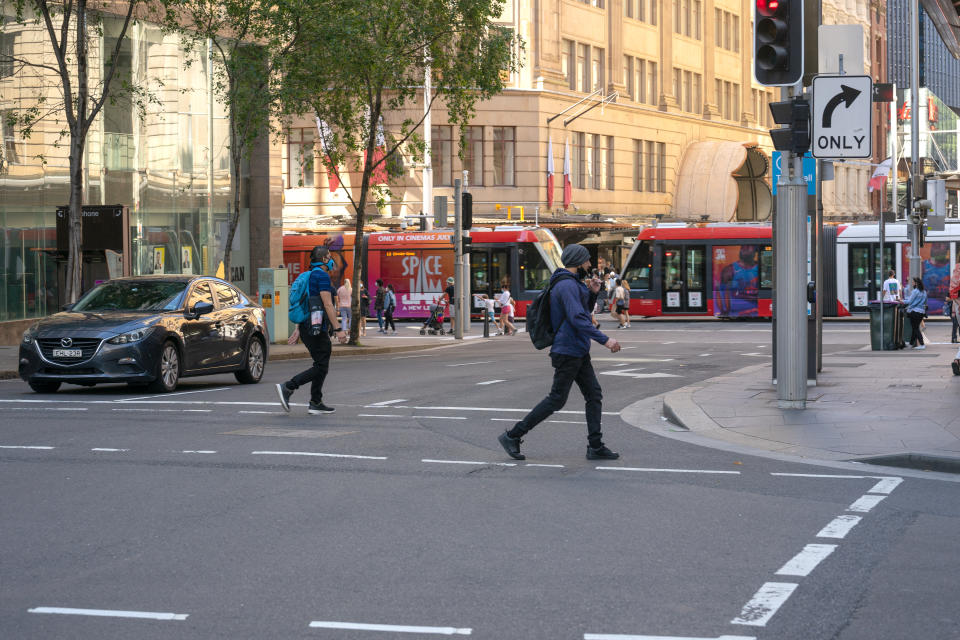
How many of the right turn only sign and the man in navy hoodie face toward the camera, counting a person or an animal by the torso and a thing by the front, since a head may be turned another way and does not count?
1

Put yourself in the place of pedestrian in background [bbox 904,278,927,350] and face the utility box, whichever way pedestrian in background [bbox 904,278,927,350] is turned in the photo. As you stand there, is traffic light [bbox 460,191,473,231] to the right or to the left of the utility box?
right

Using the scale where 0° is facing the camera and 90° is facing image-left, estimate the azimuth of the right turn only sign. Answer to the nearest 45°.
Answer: approximately 0°

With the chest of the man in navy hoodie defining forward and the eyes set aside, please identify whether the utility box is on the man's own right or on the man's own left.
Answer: on the man's own left

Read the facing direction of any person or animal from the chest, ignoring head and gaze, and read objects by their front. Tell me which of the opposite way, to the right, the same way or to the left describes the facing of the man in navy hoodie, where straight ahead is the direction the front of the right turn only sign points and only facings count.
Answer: to the left

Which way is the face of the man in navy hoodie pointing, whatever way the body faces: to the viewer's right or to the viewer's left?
to the viewer's right

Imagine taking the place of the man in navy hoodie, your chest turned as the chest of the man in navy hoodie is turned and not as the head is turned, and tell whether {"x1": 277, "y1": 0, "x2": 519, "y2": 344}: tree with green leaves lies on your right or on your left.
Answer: on your left

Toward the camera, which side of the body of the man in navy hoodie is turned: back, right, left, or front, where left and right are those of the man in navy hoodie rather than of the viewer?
right

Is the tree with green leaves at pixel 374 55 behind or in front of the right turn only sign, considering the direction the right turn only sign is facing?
behind
